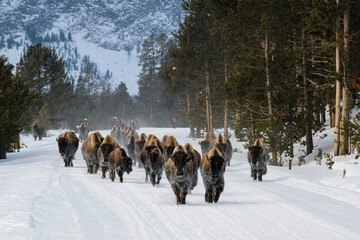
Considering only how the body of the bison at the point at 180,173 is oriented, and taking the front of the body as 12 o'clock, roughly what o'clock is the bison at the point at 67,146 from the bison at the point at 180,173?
the bison at the point at 67,146 is roughly at 5 o'clock from the bison at the point at 180,173.

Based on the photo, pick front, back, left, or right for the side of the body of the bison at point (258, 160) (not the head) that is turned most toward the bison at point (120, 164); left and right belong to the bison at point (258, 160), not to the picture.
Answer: right

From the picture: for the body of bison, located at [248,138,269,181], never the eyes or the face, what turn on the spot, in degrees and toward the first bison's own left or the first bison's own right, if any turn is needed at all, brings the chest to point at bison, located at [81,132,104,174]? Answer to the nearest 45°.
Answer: approximately 90° to the first bison's own right

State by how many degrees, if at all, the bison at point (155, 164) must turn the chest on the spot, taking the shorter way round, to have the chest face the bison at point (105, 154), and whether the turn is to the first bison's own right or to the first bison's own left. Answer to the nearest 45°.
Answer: approximately 135° to the first bison's own right

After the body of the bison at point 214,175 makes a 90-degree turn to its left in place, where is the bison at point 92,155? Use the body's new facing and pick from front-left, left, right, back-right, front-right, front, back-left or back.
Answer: back-left

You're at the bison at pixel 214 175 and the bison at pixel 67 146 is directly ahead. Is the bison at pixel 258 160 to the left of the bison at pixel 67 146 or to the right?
right
